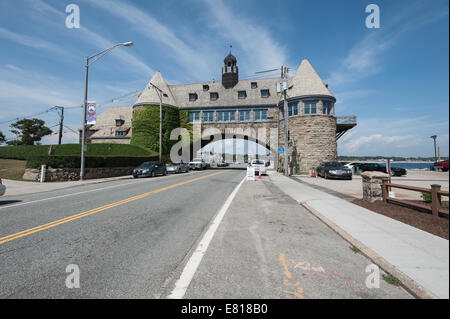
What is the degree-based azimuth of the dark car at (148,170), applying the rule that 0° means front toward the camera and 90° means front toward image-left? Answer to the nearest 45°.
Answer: approximately 45°

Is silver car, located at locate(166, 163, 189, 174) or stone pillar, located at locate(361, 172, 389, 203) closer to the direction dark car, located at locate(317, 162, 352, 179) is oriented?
the stone pillar

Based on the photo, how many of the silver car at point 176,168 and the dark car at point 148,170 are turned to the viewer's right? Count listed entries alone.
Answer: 0

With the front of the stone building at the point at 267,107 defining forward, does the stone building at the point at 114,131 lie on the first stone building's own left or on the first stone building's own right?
on the first stone building's own right

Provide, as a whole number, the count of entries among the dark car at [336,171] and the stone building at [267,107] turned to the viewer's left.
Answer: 0

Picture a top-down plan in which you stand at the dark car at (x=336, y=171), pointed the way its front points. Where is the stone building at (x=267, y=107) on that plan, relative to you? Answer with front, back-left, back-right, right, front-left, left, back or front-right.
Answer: back

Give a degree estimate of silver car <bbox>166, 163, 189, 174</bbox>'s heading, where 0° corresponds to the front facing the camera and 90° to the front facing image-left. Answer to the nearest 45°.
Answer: approximately 45°
